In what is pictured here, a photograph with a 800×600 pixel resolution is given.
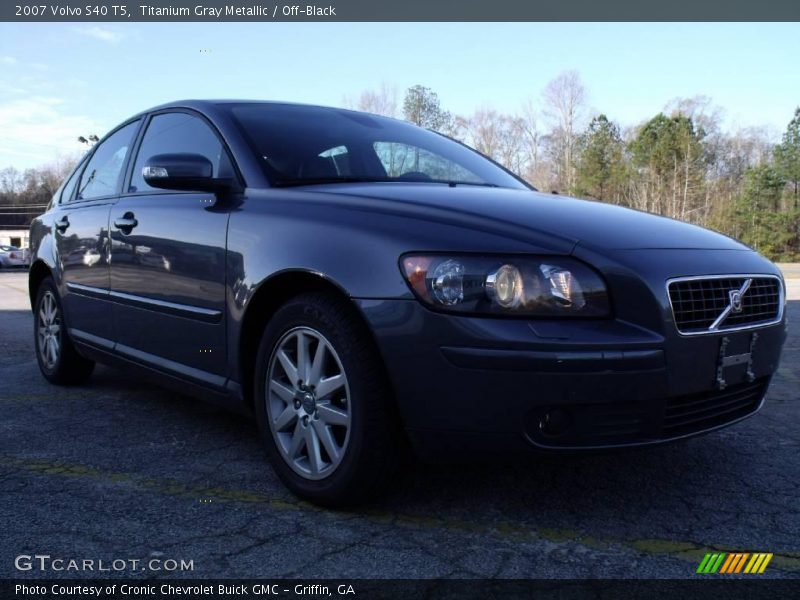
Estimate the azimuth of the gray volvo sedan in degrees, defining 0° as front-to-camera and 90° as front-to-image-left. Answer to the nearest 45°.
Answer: approximately 315°
